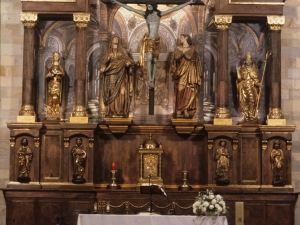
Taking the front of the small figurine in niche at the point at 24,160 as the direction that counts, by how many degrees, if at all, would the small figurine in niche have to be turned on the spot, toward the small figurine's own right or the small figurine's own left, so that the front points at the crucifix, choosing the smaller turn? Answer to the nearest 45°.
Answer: approximately 90° to the small figurine's own left

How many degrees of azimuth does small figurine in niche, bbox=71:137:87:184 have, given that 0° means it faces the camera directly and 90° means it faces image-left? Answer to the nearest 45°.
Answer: approximately 0°

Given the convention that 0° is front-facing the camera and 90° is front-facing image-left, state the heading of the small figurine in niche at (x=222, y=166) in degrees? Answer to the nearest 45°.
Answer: approximately 0°

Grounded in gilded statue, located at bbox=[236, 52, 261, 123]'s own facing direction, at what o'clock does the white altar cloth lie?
The white altar cloth is roughly at 1 o'clock from the gilded statue.

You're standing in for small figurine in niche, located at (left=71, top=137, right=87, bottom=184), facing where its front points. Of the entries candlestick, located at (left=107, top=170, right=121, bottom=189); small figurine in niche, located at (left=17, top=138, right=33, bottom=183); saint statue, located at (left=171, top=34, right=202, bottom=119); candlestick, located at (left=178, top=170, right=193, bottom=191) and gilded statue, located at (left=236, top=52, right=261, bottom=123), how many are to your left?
4

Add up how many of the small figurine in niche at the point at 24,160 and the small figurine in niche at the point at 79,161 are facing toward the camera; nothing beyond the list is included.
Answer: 2

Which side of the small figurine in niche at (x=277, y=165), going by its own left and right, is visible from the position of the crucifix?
right

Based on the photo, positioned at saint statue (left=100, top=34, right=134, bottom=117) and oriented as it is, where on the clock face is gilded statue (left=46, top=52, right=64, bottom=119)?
The gilded statue is roughly at 3 o'clock from the saint statue.
